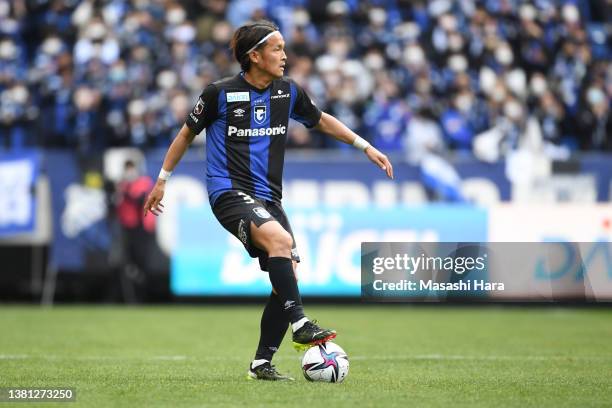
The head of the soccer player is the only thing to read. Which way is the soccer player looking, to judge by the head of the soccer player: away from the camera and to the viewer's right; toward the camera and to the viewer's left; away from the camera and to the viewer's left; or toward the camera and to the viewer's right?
toward the camera and to the viewer's right

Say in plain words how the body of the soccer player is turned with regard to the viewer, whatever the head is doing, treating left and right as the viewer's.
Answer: facing the viewer and to the right of the viewer
